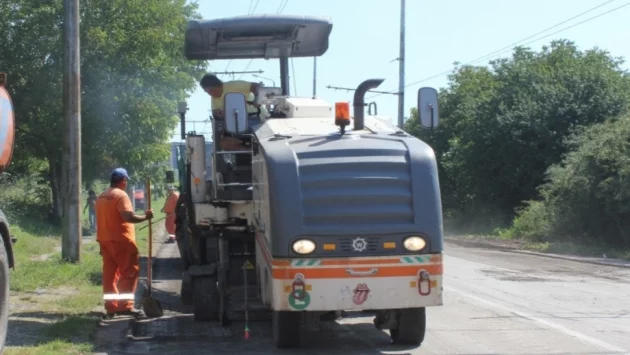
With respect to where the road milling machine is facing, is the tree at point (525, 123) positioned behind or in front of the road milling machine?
behind

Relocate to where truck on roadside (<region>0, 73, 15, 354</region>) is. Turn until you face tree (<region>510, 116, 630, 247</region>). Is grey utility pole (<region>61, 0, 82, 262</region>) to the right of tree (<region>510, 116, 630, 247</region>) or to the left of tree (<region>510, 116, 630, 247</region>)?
left

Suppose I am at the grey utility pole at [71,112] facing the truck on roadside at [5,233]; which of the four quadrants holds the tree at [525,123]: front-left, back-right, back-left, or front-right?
back-left

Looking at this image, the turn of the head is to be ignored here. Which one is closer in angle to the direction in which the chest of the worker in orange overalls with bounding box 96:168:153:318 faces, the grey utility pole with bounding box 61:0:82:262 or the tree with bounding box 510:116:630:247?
the tree

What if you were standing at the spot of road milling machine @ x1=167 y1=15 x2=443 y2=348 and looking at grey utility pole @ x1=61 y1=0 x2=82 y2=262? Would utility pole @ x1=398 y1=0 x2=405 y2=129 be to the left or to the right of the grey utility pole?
right

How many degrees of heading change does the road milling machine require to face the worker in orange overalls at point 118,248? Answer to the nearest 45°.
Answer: approximately 135° to its right

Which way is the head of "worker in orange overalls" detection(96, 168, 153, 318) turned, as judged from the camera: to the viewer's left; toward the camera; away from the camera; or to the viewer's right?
to the viewer's right

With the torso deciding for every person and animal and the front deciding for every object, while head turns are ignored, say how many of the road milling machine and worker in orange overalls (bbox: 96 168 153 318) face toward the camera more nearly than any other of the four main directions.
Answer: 1

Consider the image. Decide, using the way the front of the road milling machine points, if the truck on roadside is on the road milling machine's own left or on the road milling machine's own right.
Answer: on the road milling machine's own right

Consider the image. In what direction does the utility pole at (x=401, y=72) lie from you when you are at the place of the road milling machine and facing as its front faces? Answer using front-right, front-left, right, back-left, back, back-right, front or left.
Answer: back

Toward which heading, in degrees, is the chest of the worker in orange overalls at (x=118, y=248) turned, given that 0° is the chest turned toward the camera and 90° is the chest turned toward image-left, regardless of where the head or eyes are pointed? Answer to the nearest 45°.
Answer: approximately 225°

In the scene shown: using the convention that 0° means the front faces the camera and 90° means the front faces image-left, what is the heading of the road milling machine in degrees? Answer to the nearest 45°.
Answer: approximately 0°
